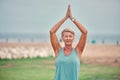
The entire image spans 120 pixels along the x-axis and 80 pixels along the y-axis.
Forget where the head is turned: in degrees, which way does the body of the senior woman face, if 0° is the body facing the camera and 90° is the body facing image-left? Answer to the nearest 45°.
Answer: approximately 0°
